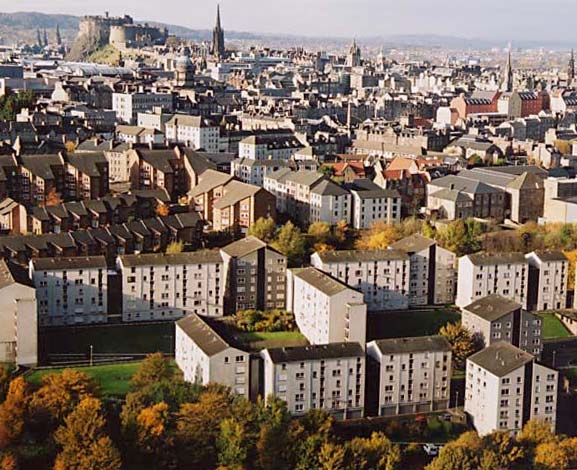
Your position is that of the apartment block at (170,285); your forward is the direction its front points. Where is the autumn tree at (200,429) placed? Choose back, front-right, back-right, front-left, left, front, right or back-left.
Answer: front

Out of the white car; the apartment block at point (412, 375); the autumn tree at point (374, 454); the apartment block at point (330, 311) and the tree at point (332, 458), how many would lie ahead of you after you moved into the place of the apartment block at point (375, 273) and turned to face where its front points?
5

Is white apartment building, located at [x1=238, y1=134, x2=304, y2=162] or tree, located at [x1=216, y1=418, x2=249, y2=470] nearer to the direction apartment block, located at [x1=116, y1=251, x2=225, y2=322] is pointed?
the tree

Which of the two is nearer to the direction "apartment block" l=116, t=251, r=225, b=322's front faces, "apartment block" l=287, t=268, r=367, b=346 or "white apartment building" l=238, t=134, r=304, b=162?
the apartment block

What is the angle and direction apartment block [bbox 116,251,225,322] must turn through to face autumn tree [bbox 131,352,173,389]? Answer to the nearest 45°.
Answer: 0° — it already faces it

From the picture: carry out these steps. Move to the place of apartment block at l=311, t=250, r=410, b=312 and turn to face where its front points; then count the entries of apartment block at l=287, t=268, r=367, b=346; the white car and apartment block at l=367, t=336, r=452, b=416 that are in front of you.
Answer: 3

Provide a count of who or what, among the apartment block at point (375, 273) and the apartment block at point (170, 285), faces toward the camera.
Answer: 2

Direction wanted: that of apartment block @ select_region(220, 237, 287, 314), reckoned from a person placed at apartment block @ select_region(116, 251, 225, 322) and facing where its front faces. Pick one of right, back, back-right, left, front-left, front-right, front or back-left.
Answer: left

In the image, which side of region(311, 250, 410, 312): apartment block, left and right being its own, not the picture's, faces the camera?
front

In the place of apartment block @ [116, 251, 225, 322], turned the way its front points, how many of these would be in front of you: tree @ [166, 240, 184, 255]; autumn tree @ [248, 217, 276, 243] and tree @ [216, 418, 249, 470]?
1

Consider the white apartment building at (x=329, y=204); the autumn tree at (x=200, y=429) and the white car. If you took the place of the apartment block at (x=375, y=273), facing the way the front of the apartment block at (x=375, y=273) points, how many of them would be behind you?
1

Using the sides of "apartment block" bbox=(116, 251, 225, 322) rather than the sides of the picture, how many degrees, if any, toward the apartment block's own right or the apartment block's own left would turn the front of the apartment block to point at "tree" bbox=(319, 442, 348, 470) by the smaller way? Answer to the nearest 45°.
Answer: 0° — it already faces it

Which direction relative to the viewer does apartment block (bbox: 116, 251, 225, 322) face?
toward the camera

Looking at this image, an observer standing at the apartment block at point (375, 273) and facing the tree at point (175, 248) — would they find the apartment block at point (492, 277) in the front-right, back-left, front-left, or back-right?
back-right

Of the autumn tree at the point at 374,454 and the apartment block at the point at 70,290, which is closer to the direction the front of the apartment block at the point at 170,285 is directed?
the autumn tree

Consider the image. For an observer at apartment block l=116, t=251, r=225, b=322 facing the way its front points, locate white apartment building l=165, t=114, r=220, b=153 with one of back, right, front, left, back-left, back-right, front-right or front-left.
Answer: back

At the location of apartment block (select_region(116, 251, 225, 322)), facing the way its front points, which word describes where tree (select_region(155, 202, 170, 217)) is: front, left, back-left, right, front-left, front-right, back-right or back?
back

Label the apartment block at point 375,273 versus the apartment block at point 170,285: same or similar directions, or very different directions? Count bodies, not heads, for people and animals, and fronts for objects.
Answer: same or similar directions

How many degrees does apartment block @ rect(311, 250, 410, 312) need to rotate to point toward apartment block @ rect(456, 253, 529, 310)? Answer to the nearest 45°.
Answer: approximately 90° to its left

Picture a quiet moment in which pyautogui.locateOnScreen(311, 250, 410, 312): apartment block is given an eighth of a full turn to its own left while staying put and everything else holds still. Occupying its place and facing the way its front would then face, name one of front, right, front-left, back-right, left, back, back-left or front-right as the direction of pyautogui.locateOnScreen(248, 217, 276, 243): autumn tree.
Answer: back
